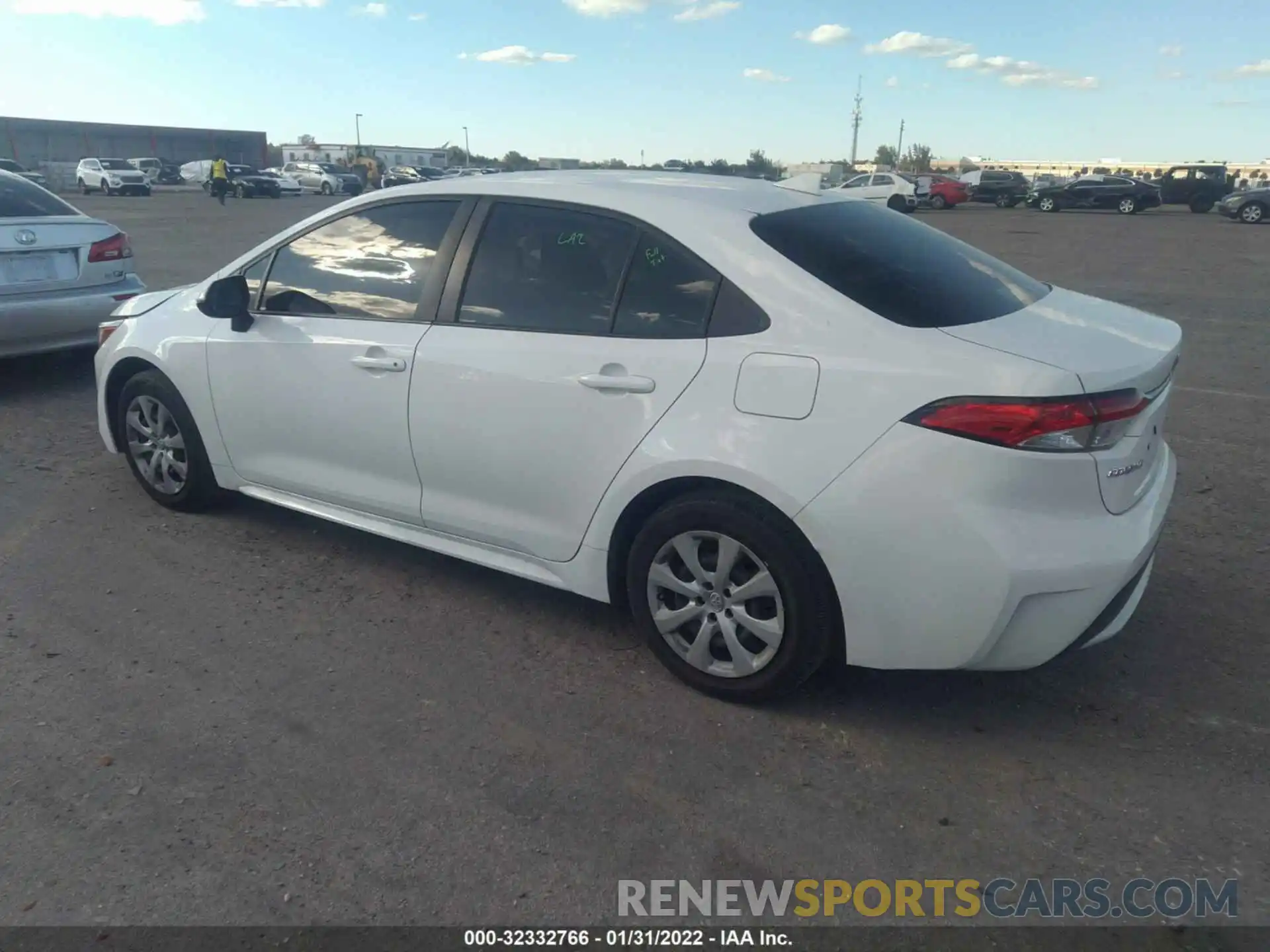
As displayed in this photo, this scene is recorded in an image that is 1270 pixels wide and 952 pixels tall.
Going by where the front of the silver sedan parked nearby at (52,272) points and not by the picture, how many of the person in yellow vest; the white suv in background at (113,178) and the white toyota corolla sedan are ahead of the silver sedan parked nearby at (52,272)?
2

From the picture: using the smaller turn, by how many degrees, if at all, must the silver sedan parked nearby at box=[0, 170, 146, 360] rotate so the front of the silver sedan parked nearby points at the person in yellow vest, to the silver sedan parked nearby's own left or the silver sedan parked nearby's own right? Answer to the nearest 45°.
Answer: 0° — it already faces them

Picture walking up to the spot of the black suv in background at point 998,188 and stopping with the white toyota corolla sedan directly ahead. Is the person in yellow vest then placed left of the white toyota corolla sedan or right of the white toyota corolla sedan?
right

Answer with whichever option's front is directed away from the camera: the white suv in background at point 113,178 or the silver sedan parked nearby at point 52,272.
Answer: the silver sedan parked nearby

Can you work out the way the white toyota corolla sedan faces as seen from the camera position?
facing away from the viewer and to the left of the viewer

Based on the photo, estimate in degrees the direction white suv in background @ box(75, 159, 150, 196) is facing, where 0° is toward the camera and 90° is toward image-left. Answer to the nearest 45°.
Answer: approximately 315°

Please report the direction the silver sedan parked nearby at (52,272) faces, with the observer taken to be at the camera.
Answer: facing away from the viewer

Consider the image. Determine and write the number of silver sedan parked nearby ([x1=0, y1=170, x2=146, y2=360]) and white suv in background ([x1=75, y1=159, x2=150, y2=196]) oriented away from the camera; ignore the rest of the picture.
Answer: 1

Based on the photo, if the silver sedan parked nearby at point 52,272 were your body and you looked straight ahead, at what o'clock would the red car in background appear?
The red car in background is roughly at 2 o'clock from the silver sedan parked nearby.
